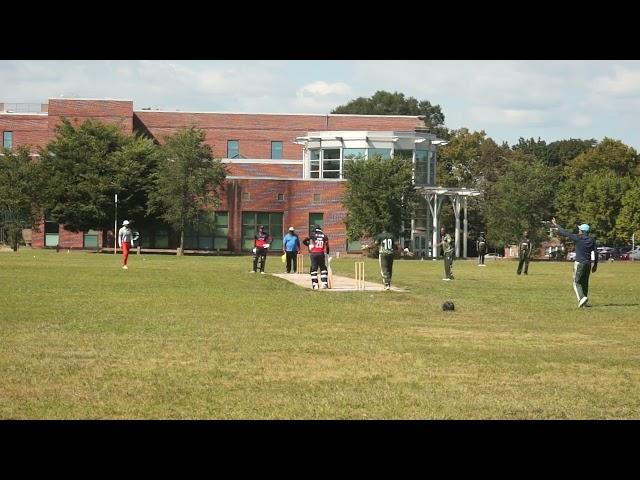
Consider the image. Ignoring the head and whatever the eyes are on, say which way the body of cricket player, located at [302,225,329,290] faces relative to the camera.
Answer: away from the camera

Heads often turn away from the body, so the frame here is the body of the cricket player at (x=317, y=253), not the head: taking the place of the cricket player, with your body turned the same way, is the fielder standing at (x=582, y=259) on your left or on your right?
on your right
